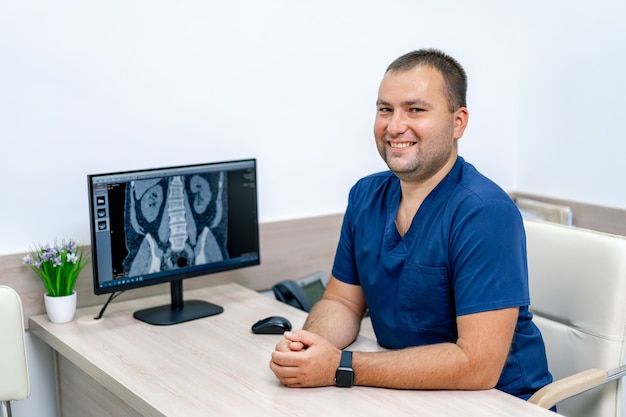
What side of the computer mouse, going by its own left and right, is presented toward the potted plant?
front

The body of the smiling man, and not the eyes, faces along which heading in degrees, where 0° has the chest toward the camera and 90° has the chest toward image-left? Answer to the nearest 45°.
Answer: approximately 45°

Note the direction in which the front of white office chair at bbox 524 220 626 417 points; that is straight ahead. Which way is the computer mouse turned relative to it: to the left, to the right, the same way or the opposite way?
the same way

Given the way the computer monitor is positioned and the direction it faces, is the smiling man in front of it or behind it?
in front

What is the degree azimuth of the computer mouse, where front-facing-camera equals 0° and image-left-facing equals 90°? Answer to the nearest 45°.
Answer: approximately 90°

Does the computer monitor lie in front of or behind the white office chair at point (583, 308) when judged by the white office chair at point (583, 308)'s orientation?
in front

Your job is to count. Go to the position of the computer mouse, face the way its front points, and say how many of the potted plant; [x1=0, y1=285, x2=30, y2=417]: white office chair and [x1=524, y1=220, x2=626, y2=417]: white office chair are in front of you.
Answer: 2

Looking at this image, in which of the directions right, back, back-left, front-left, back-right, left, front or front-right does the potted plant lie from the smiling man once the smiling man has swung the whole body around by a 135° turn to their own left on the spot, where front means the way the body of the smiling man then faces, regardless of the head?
back

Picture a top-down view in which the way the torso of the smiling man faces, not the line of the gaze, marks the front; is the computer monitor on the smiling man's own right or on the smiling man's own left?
on the smiling man's own right

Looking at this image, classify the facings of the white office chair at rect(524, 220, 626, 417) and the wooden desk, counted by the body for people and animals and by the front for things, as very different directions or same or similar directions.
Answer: very different directions

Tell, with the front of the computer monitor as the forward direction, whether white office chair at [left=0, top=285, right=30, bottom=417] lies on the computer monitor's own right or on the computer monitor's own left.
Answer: on the computer monitor's own right

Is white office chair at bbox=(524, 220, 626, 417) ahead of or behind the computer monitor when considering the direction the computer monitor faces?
ahead

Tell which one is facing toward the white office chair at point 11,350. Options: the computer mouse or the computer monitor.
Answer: the computer mouse

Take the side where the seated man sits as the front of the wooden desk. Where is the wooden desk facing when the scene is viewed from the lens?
facing away from the viewer and to the right of the viewer

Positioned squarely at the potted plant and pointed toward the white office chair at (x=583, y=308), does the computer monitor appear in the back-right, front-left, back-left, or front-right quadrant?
front-left
